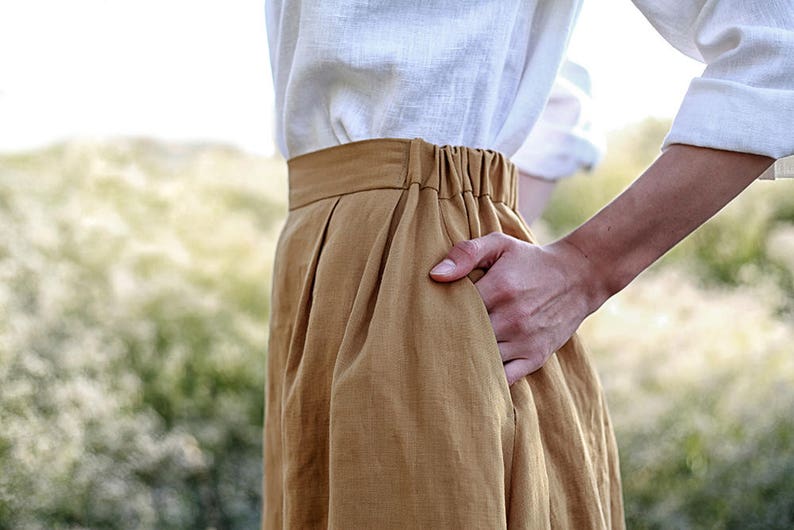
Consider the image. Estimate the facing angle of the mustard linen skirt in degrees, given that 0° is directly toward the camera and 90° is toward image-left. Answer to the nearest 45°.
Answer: approximately 90°
